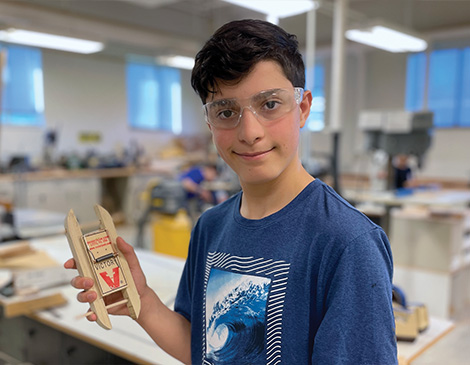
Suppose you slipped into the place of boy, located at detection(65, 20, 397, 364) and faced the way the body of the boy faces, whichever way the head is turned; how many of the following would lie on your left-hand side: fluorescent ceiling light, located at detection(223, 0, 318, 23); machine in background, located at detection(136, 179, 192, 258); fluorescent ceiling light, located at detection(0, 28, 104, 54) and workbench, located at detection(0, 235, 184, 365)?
0

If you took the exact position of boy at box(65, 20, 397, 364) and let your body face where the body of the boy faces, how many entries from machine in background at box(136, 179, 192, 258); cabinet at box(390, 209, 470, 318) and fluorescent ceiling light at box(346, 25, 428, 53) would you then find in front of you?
0

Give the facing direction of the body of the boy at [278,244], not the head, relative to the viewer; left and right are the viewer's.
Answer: facing the viewer and to the left of the viewer

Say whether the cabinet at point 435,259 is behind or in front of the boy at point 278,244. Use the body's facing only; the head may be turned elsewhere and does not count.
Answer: behind

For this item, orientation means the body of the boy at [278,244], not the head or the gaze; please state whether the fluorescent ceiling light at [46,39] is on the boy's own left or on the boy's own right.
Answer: on the boy's own right

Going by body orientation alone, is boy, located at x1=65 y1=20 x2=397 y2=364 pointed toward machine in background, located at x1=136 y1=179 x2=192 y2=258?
no

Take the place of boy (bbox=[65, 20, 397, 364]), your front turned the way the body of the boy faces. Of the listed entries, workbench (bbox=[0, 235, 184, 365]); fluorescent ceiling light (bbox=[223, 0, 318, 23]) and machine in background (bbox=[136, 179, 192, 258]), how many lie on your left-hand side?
0

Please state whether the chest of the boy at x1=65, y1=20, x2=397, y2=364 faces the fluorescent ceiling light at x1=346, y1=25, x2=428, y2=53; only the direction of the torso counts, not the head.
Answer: no

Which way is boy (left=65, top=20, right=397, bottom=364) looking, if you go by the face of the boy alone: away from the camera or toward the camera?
toward the camera

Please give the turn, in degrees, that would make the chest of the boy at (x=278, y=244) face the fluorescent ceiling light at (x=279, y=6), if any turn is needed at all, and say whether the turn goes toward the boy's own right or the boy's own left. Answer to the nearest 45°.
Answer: approximately 135° to the boy's own right

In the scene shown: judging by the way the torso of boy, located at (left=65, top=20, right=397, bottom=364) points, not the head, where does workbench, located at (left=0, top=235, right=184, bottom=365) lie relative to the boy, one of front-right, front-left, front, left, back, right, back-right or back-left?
right

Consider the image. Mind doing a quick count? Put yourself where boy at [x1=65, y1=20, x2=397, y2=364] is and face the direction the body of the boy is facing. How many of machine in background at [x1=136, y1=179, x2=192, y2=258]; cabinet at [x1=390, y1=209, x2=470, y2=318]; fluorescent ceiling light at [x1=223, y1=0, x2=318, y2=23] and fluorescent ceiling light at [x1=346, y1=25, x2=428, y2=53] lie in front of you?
0
